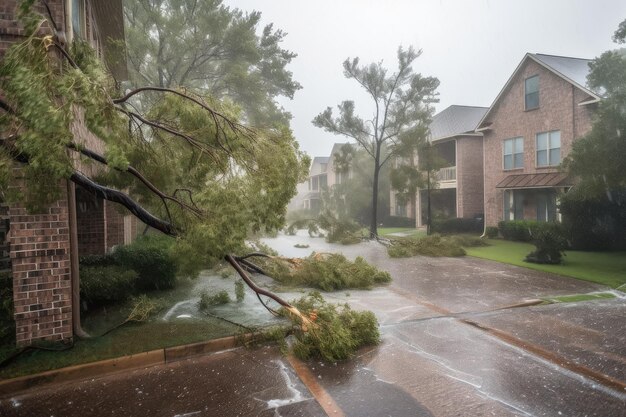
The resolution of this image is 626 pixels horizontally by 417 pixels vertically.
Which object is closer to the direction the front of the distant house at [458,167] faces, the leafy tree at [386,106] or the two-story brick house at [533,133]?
the leafy tree

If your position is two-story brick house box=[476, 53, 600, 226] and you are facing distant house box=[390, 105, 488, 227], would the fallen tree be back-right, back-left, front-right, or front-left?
back-left

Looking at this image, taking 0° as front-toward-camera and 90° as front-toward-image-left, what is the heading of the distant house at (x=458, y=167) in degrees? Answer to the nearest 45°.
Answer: approximately 45°

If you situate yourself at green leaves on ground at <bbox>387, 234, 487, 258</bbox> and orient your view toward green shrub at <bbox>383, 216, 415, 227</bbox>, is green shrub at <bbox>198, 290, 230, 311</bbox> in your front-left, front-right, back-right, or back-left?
back-left
